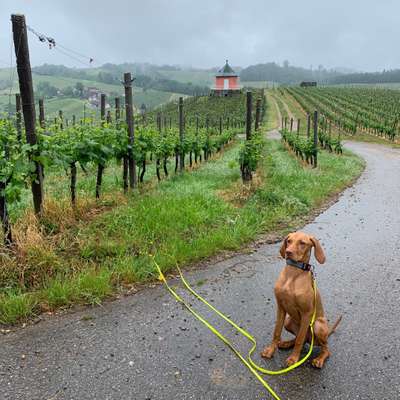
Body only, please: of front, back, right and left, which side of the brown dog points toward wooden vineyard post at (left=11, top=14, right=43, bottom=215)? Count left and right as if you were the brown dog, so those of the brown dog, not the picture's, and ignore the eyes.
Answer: right

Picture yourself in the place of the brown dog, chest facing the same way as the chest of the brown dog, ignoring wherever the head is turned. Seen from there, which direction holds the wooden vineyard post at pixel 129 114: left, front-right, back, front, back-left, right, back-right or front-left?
right

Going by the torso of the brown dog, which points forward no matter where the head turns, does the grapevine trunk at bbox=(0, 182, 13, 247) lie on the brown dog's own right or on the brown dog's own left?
on the brown dog's own right

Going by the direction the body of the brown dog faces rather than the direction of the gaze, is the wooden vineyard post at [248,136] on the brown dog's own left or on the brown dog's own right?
on the brown dog's own right
